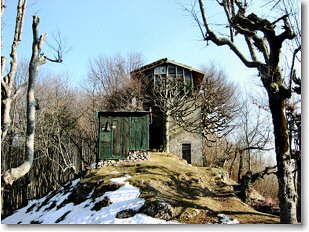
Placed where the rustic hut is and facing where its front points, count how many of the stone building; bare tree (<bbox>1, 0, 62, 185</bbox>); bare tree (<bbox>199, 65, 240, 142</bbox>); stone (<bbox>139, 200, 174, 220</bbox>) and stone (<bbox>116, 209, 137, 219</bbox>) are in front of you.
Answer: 3

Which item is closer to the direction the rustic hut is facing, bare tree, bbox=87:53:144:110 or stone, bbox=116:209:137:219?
the stone

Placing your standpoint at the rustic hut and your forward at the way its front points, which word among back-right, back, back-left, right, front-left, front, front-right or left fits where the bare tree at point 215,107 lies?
back-left

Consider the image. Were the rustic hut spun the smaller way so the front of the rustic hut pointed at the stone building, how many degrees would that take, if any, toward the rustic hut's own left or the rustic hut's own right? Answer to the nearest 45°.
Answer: approximately 135° to the rustic hut's own left

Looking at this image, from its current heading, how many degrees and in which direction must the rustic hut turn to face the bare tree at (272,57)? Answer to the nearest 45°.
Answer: approximately 45° to its left

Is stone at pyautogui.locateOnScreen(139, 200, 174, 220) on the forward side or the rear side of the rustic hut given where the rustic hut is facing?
on the forward side

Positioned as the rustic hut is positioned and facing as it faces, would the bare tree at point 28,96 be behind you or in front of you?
in front

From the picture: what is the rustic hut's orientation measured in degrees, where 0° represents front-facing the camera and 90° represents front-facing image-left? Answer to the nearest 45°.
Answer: approximately 0°

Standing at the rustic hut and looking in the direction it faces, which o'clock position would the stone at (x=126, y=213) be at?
The stone is roughly at 12 o'clock from the rustic hut.

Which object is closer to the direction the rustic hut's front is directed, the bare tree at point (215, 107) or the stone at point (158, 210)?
the stone

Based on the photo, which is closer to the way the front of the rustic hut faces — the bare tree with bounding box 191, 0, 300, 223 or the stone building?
the bare tree

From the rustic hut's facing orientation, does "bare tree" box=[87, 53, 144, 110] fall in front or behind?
behind

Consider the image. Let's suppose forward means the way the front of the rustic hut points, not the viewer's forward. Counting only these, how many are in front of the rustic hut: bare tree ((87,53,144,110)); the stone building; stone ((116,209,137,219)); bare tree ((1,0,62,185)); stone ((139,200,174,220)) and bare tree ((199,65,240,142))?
3
